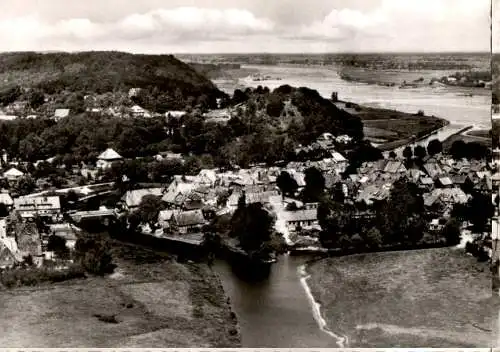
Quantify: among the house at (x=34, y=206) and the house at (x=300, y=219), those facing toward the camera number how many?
2

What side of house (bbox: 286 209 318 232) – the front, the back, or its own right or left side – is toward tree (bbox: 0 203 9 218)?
right

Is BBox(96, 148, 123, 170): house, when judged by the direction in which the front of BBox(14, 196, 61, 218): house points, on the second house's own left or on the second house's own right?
on the second house's own left

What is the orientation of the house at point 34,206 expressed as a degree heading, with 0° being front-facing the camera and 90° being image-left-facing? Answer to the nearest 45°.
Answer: approximately 0°

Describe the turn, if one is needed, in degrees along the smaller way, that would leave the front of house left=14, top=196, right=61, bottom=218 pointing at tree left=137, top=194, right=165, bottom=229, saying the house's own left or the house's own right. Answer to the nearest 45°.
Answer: approximately 90° to the house's own left

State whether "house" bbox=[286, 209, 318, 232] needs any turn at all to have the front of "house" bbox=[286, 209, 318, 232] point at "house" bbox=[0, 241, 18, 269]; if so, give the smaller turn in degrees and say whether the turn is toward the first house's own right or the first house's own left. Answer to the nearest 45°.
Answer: approximately 90° to the first house's own right

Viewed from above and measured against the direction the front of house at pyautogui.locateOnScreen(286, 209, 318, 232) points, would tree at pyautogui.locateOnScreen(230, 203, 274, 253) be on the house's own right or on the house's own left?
on the house's own right

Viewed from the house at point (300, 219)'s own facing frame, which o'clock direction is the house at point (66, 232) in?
the house at point (66, 232) is roughly at 3 o'clock from the house at point (300, 219).
